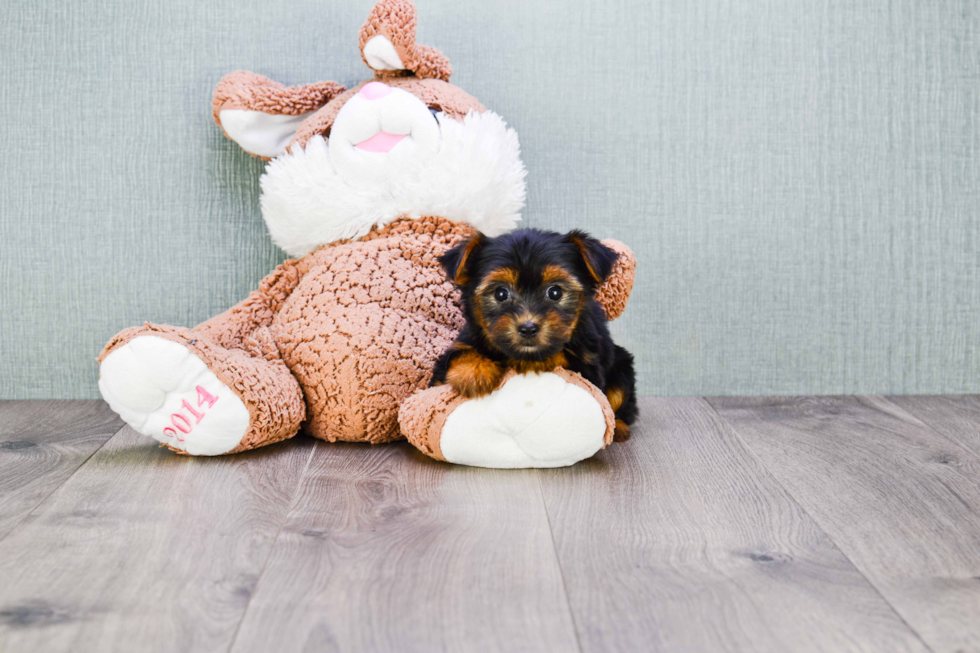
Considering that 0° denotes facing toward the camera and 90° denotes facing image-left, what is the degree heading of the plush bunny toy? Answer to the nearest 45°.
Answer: approximately 0°
